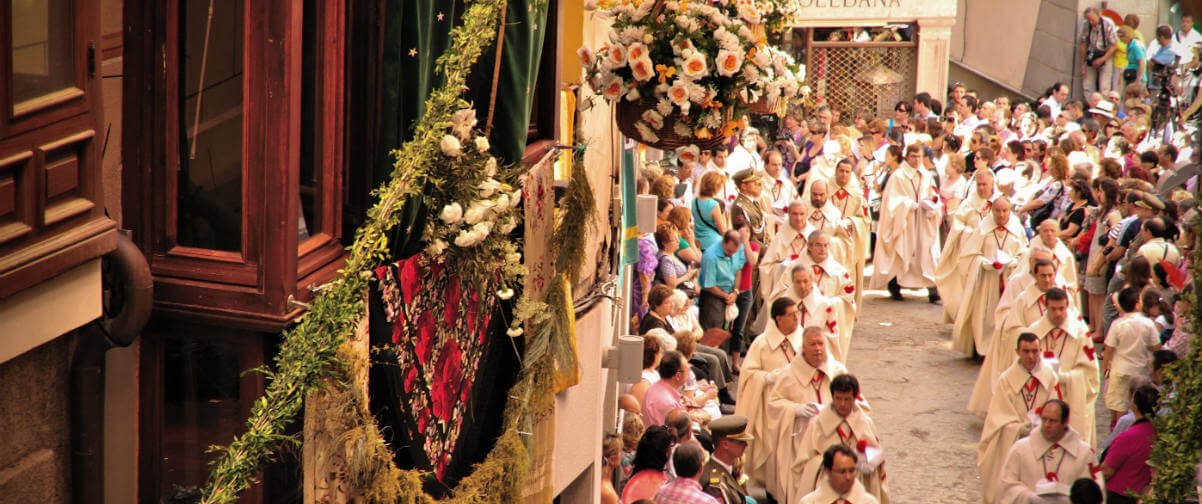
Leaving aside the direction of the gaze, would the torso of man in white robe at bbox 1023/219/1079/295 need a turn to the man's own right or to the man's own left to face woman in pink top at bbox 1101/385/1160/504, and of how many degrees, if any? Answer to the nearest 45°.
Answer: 0° — they already face them

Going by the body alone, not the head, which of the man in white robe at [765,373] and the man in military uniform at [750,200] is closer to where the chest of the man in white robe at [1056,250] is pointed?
the man in white robe

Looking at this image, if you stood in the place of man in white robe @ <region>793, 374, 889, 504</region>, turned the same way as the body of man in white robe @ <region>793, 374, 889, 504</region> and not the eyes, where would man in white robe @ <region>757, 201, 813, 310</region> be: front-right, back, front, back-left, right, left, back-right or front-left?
back

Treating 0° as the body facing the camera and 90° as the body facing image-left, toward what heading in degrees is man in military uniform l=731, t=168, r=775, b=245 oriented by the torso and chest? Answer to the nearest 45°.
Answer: approximately 315°

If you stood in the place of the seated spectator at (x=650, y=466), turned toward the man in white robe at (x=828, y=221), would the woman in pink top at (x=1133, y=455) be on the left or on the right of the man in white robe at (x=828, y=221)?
right

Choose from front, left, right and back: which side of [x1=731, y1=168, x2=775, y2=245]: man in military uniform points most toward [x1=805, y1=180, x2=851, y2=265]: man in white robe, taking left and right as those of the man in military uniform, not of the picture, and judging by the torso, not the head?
front
